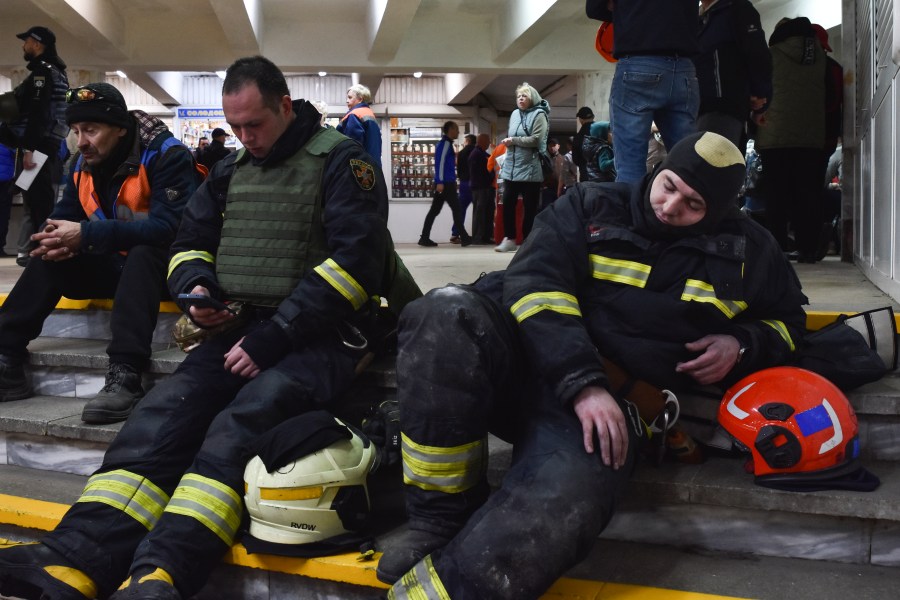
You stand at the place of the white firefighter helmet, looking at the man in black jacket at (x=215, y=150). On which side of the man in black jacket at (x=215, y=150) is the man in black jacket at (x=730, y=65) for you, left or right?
right

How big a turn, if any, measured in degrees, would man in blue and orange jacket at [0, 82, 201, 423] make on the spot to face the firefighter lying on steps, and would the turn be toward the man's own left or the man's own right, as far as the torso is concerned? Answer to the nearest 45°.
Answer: approximately 90° to the man's own left

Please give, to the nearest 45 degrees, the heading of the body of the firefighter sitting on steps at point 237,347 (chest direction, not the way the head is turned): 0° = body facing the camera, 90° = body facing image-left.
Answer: approximately 45°

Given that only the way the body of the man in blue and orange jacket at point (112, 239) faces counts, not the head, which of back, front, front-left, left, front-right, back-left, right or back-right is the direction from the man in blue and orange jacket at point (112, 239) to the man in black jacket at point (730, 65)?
back-left
